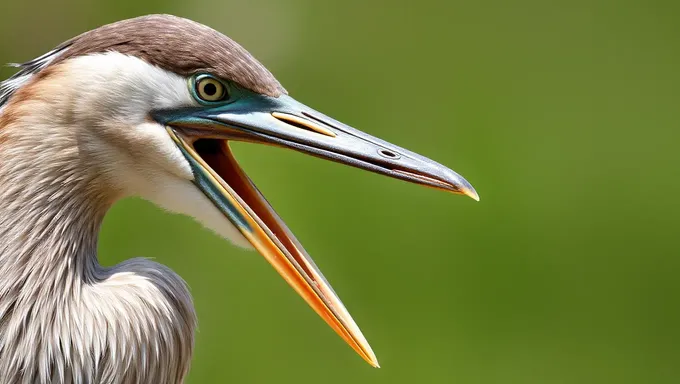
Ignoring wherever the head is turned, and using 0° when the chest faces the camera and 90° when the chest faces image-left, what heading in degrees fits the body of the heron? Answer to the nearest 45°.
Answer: approximately 270°
